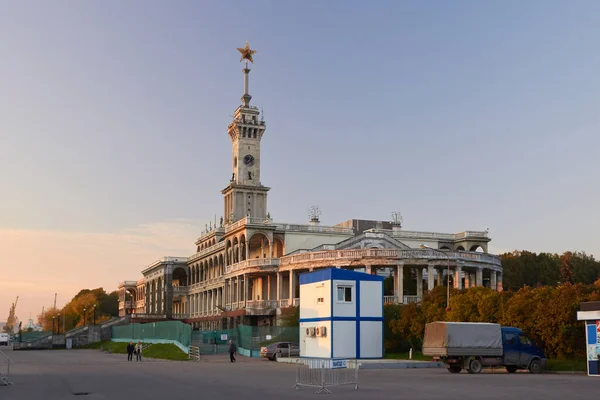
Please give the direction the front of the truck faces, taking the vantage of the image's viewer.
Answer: facing away from the viewer and to the right of the viewer
